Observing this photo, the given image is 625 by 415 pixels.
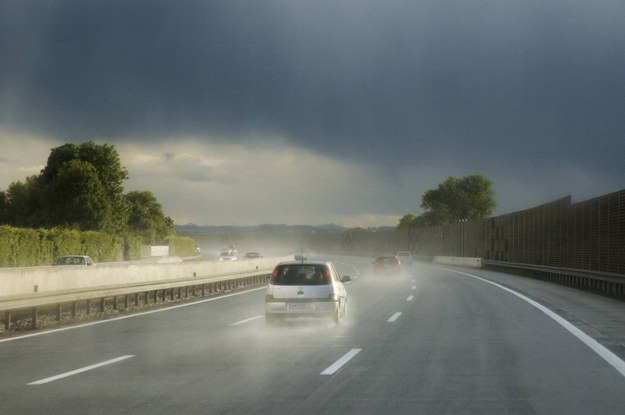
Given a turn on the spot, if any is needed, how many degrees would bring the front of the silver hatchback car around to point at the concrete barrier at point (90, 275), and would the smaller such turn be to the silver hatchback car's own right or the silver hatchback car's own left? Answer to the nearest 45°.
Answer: approximately 45° to the silver hatchback car's own left

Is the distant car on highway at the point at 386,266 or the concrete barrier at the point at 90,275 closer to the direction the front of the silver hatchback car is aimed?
the distant car on highway

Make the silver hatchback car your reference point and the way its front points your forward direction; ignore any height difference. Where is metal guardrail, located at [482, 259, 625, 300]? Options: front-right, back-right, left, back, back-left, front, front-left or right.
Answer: front-right

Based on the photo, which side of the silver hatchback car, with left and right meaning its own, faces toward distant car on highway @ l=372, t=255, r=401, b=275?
front

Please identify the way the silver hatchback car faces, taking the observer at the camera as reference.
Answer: facing away from the viewer

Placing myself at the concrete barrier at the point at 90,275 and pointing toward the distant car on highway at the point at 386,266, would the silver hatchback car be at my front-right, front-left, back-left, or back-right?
back-right
